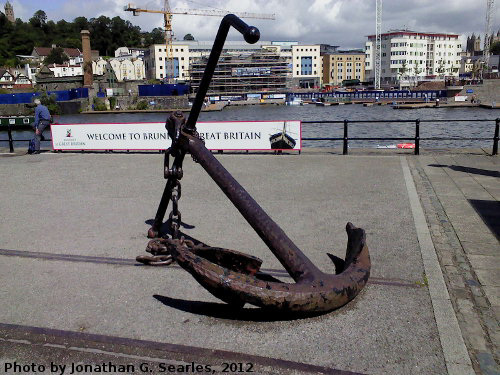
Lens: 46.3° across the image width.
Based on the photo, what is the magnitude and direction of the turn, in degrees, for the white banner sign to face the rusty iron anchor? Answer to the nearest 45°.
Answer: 0° — it already faces it

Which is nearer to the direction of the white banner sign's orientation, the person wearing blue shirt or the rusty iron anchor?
the rusty iron anchor

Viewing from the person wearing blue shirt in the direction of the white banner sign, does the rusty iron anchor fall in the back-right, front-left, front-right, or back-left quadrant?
front-right

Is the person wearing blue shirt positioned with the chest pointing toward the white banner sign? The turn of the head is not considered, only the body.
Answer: no

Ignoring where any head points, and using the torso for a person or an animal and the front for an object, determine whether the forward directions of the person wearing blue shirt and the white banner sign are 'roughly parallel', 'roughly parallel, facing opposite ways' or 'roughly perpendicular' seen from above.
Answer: roughly perpendicular

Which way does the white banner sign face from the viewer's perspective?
toward the camera

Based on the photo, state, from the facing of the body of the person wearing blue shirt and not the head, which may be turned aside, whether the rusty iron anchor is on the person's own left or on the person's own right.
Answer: on the person's own left

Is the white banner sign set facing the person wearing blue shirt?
no

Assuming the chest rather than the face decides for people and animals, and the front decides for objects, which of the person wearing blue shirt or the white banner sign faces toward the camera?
the white banner sign

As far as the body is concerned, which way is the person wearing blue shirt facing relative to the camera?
to the viewer's left

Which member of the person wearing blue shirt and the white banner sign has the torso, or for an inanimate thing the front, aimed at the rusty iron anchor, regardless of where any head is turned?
the white banner sign
